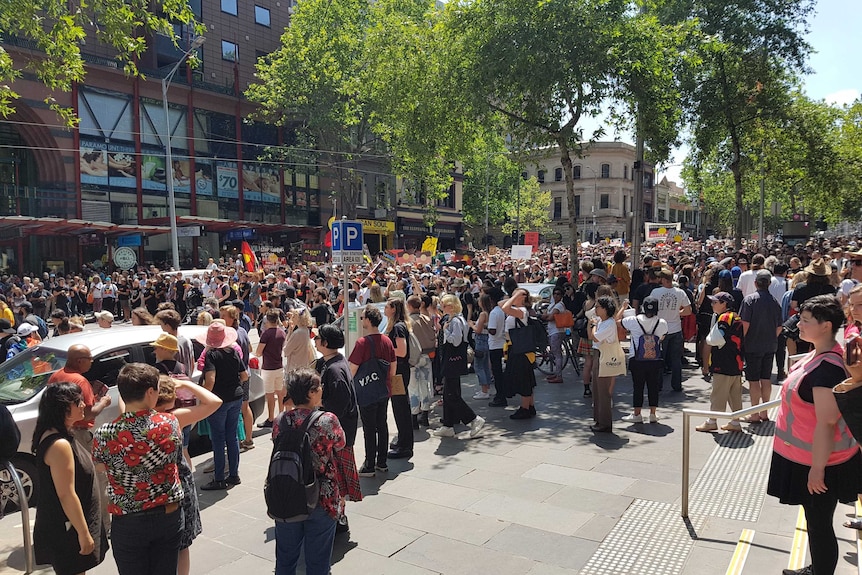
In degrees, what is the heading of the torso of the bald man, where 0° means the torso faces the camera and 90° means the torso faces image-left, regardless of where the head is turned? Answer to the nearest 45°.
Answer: approximately 225°

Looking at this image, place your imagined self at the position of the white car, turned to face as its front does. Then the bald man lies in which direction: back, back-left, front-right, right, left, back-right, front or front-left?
front-left

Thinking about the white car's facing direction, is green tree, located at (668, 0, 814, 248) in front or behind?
behind

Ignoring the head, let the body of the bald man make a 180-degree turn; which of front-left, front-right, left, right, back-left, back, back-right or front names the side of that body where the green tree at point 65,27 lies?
back-right

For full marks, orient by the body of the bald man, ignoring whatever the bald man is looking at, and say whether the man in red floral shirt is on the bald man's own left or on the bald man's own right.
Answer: on the bald man's own right

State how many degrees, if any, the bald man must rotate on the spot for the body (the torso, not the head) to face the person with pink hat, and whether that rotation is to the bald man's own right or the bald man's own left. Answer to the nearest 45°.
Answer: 0° — they already face them

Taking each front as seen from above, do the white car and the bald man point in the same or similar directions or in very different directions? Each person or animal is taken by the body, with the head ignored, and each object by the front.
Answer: very different directions

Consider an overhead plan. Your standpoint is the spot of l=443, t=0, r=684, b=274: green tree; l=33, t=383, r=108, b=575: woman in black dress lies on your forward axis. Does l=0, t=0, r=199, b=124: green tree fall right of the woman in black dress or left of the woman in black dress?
right

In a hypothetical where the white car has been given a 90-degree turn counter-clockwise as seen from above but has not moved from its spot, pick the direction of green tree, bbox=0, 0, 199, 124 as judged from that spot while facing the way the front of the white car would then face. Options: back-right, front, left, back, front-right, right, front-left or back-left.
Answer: back-left

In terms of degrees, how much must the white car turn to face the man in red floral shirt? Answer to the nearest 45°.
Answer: approximately 45° to its left

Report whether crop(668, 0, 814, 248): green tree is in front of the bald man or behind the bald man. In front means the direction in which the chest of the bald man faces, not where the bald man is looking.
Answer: in front

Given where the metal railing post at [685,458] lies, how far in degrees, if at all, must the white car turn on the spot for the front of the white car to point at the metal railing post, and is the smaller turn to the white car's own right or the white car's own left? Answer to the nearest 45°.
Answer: approximately 90° to the white car's own left
